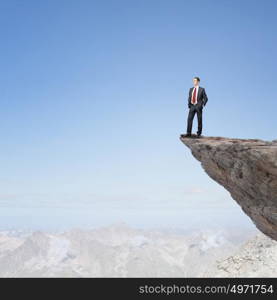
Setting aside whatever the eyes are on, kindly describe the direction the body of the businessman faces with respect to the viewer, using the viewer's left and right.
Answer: facing the viewer and to the left of the viewer

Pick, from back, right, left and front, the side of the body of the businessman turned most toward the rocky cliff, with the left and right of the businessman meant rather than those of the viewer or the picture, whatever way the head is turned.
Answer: left
